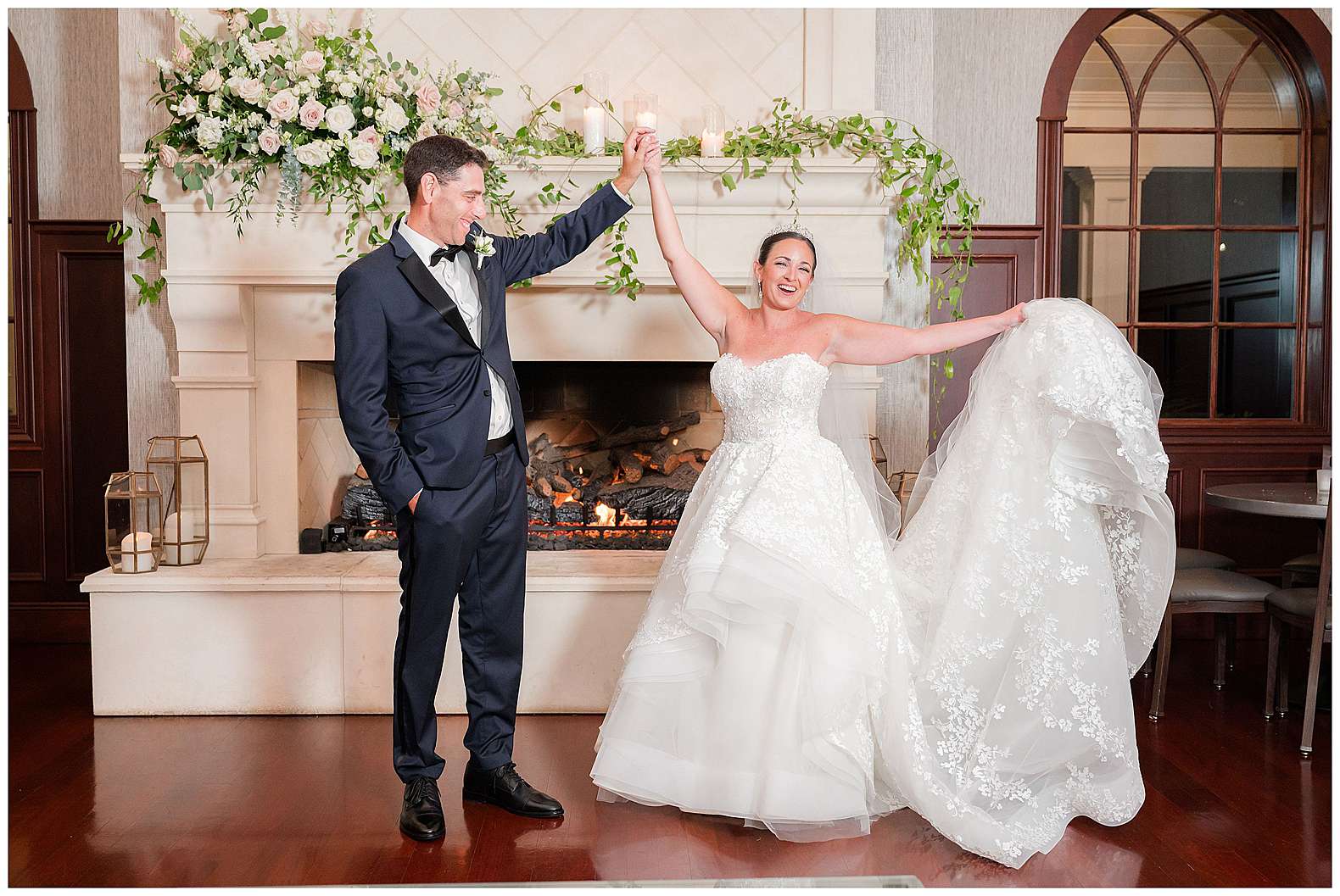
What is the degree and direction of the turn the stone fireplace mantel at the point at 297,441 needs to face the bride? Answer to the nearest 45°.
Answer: approximately 45° to its left

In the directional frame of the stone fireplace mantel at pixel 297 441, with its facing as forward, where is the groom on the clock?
The groom is roughly at 11 o'clock from the stone fireplace mantel.

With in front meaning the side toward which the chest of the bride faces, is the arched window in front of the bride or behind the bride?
behind

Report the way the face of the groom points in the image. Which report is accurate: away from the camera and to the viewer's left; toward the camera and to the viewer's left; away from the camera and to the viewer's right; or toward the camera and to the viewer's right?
toward the camera and to the viewer's right

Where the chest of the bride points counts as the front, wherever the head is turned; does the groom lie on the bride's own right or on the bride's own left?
on the bride's own right

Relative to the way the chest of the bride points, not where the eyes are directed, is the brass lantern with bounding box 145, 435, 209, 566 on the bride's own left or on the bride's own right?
on the bride's own right

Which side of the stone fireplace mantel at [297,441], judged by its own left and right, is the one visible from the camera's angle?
front

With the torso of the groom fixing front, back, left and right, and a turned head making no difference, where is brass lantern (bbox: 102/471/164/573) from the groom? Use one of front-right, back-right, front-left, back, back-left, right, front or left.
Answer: back

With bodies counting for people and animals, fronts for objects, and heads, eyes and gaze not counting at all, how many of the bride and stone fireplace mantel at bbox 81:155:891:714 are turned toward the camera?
2

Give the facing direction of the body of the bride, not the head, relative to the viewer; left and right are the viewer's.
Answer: facing the viewer

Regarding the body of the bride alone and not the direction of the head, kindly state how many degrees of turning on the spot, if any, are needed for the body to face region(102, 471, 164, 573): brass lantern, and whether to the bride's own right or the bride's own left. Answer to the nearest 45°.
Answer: approximately 90° to the bride's own right

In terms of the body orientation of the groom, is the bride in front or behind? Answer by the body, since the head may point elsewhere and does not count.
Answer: in front

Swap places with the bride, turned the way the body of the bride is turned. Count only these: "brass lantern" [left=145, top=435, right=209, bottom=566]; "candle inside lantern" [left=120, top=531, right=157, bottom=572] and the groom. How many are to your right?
3

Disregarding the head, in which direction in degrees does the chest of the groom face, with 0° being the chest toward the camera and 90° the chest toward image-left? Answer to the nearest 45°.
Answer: approximately 315°

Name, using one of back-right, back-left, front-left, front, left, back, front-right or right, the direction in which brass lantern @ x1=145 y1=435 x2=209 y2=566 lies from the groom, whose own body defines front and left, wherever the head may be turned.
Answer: back
